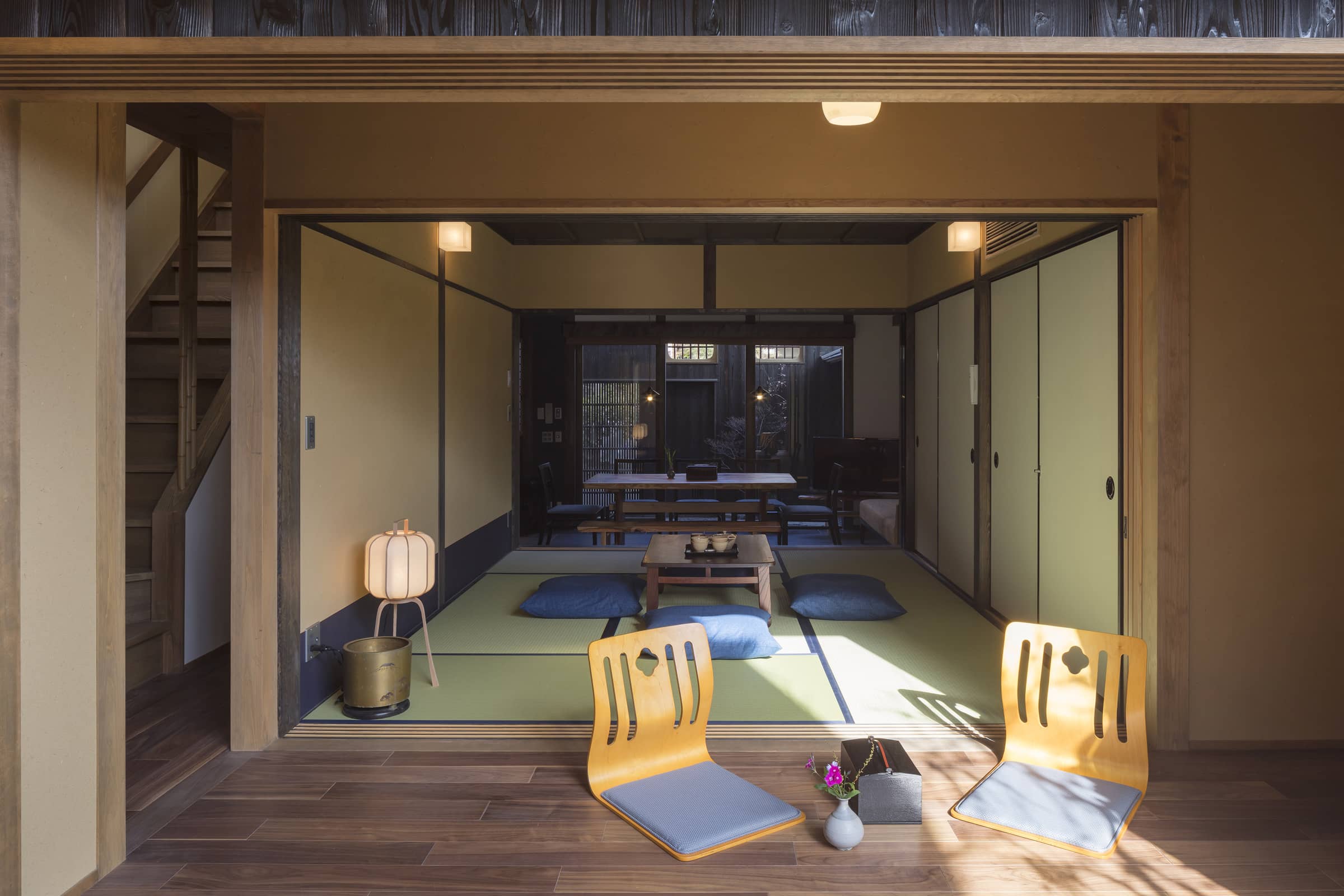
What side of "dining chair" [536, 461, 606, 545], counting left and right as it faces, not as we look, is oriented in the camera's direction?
right

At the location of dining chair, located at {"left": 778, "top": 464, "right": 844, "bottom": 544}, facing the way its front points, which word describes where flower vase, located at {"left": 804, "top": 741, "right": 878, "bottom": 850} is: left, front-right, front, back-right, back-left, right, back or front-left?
left

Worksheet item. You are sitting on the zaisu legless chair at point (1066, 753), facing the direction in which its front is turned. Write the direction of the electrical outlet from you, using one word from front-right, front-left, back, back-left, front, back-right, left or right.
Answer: front-right

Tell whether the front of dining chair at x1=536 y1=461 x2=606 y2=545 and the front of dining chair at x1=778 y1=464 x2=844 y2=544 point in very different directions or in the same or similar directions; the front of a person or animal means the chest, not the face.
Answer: very different directions

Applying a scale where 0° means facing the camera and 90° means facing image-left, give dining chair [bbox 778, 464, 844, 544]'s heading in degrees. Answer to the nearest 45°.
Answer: approximately 90°

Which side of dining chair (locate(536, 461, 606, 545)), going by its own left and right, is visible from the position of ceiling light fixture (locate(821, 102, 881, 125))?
right

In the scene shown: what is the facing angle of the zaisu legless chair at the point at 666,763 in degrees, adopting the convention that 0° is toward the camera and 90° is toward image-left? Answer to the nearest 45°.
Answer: approximately 315°

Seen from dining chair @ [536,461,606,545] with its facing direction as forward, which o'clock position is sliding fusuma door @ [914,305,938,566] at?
The sliding fusuma door is roughly at 1 o'clock from the dining chair.

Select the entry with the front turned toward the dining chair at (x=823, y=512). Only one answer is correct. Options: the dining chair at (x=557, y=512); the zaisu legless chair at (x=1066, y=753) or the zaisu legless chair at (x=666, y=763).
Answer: the dining chair at (x=557, y=512)

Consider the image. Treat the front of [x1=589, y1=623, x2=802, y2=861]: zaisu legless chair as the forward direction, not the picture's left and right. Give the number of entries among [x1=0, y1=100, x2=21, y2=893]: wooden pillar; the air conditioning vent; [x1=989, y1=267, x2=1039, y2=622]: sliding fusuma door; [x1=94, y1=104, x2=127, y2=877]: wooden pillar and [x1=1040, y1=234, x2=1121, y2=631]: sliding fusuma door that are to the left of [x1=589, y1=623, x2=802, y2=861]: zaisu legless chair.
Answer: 3

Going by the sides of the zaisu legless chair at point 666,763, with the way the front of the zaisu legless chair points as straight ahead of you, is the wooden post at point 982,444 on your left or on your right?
on your left

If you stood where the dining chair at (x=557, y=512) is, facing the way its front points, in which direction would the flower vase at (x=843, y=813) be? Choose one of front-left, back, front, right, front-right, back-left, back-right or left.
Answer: right

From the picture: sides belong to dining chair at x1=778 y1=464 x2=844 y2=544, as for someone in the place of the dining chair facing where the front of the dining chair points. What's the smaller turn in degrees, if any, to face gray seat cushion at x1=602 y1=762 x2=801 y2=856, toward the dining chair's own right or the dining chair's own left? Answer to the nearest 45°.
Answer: approximately 90° to the dining chair's own left

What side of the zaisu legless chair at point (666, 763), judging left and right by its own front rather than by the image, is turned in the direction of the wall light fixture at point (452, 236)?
back

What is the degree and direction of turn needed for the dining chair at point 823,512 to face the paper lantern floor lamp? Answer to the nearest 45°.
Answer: approximately 90° to its left
